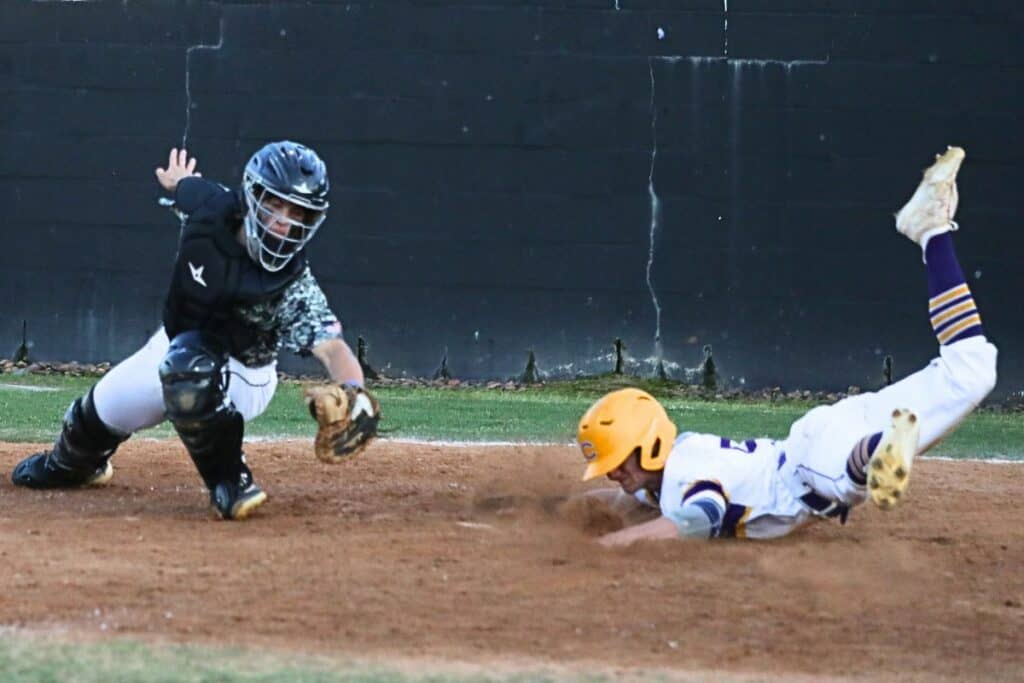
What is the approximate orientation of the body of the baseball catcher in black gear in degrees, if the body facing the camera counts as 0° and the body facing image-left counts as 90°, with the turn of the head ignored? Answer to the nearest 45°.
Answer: approximately 0°

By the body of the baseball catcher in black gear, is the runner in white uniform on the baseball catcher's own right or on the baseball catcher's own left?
on the baseball catcher's own left
